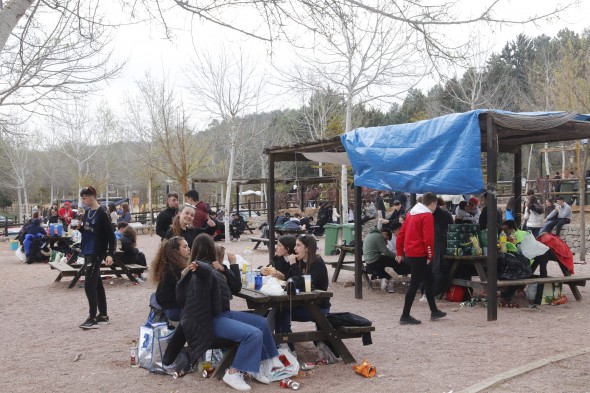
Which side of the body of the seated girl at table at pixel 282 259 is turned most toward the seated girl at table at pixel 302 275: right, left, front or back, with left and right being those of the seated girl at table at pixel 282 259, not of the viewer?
left

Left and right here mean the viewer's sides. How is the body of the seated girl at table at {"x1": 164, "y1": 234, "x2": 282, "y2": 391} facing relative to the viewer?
facing to the right of the viewer

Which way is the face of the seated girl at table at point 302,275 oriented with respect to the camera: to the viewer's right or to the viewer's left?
to the viewer's left

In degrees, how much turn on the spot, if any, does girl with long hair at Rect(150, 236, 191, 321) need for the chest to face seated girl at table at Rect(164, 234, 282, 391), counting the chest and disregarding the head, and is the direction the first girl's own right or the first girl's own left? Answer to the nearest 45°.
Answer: approximately 45° to the first girl's own right

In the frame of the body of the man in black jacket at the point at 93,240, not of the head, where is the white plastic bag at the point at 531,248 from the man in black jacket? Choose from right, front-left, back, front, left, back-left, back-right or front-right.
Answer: back-left

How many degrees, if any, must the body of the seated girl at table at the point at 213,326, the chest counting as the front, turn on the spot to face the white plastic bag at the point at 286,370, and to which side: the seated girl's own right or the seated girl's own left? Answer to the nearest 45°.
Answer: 0° — they already face it

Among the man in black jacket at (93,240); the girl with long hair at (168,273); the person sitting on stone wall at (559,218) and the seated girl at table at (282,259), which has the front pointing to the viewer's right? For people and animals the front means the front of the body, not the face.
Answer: the girl with long hair

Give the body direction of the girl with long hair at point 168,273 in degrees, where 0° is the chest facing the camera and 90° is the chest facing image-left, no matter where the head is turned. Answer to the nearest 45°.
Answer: approximately 270°

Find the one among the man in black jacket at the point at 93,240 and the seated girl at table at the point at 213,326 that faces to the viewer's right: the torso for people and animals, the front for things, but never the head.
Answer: the seated girl at table

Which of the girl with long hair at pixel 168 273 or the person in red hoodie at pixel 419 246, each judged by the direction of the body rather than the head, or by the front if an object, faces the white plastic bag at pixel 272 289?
the girl with long hair

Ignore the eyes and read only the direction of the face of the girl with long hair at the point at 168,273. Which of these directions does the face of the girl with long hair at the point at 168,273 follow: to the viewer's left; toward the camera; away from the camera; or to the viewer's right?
to the viewer's right
